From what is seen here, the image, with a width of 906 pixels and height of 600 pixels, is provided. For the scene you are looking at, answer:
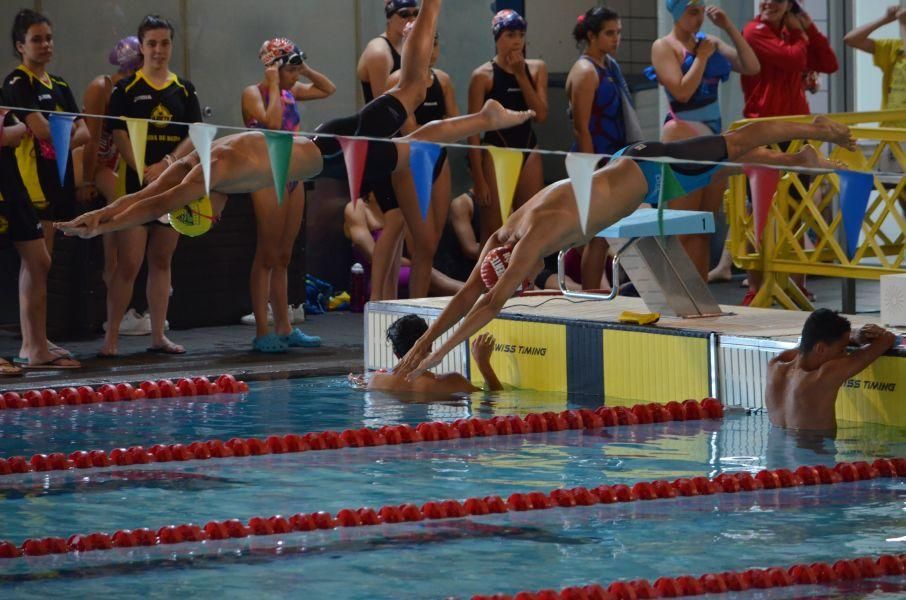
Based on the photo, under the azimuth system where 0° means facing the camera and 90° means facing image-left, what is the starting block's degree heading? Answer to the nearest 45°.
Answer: approximately 45°

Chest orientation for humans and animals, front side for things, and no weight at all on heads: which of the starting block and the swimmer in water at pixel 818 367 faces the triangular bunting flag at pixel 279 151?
the starting block

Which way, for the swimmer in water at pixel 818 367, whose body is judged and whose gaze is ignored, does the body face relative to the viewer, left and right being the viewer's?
facing away from the viewer and to the right of the viewer

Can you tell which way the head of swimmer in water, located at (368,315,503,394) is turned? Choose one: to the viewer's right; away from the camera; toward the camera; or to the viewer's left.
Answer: away from the camera

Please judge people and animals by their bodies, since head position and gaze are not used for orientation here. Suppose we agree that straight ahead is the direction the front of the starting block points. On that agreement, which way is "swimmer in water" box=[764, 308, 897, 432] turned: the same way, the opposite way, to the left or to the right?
the opposite way

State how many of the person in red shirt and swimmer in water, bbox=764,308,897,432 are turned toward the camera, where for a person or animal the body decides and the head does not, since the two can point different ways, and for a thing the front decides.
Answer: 1

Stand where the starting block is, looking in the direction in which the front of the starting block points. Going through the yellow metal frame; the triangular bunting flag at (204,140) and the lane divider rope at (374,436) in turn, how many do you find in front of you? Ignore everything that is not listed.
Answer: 2

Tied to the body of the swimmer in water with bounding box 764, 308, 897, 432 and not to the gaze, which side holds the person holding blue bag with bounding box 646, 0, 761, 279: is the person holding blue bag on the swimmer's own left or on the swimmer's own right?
on the swimmer's own left

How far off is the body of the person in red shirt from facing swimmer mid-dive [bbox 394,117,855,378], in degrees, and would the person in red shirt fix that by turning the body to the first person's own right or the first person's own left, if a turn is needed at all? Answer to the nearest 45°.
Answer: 0° — they already face them
